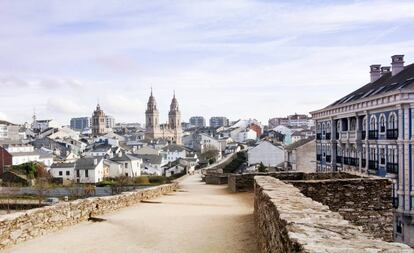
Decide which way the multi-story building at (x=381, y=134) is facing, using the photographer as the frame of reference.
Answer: facing the viewer and to the left of the viewer

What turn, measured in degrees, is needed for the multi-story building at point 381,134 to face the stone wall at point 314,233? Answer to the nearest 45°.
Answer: approximately 45° to its left

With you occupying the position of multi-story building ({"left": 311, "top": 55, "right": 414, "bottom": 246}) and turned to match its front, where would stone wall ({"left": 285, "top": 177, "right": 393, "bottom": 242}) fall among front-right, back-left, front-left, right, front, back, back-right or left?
front-left

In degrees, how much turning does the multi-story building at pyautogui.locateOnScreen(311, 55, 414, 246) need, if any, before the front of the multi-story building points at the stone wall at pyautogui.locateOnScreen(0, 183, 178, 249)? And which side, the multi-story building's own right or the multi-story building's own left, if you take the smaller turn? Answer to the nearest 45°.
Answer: approximately 45° to the multi-story building's own left
